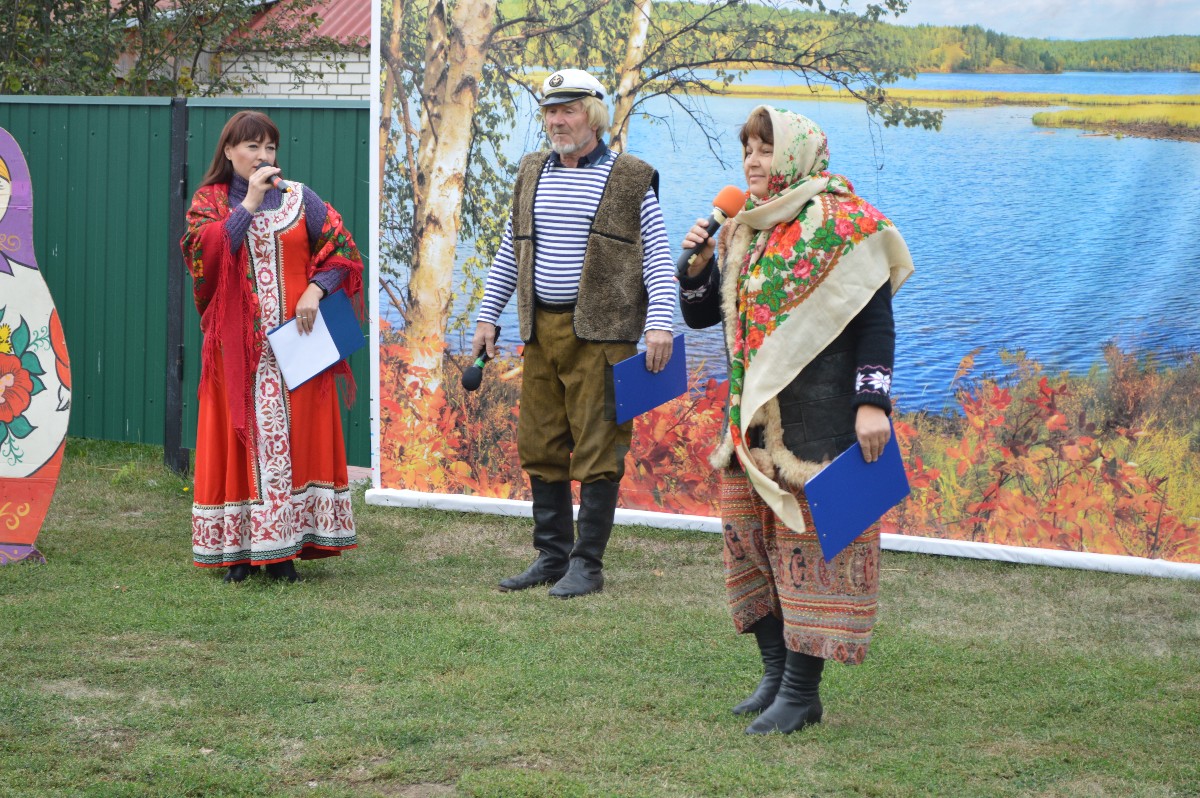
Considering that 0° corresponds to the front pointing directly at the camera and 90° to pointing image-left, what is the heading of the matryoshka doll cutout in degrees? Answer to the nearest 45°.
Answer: approximately 0°

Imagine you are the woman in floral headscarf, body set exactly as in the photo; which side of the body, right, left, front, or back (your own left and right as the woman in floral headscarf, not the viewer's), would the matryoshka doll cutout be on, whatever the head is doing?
right

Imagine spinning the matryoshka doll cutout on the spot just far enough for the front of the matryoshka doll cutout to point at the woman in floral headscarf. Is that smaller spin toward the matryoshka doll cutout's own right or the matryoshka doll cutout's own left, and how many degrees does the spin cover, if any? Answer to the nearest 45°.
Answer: approximately 45° to the matryoshka doll cutout's own left

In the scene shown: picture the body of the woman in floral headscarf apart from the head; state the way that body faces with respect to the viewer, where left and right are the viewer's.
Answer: facing the viewer and to the left of the viewer

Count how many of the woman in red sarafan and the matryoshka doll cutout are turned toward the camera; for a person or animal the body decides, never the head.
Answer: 2

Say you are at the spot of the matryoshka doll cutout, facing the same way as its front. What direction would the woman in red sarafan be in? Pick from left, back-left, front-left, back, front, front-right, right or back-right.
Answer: front-left

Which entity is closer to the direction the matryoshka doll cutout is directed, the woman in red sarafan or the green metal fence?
the woman in red sarafan

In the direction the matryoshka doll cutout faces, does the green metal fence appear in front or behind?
behind

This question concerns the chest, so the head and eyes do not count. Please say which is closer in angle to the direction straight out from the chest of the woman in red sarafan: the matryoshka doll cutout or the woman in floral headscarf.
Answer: the woman in floral headscarf

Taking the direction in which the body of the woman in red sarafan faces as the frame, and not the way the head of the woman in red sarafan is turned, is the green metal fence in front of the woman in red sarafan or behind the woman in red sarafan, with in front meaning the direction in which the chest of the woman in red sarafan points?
behind

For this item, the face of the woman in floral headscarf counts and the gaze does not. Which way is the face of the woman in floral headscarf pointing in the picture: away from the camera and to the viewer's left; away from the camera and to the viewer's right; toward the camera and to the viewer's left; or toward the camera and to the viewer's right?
toward the camera and to the viewer's left

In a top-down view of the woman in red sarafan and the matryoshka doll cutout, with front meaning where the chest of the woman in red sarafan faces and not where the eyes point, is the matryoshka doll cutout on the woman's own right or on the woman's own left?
on the woman's own right

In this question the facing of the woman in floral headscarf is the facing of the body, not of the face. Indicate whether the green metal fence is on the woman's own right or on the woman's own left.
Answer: on the woman's own right

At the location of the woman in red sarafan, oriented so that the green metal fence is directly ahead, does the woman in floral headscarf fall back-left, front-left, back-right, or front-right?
back-right
